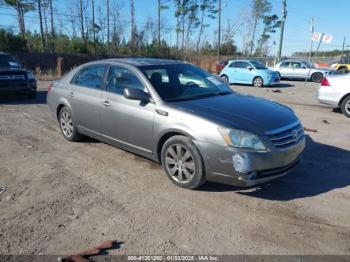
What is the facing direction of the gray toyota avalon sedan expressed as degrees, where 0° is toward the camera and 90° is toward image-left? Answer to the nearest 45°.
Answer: approximately 315°

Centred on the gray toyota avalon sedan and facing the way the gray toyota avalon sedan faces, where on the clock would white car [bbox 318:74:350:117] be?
The white car is roughly at 9 o'clock from the gray toyota avalon sedan.

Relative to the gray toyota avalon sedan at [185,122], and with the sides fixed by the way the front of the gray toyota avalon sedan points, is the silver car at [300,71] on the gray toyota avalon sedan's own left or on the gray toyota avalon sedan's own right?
on the gray toyota avalon sedan's own left

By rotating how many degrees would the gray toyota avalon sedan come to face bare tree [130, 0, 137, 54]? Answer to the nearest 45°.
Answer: approximately 135° to its left
